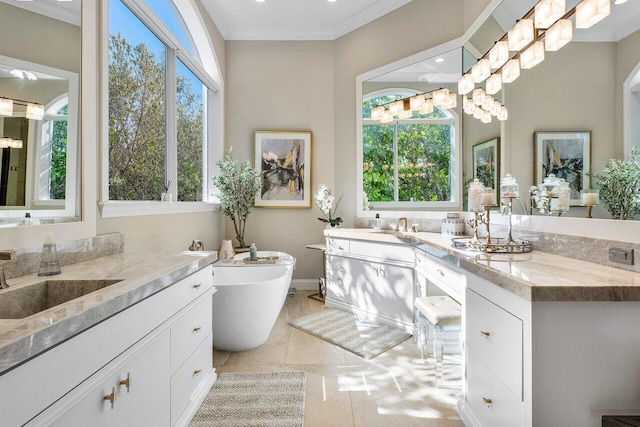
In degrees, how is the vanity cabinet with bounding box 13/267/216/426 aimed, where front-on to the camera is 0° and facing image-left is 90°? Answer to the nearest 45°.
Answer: approximately 315°

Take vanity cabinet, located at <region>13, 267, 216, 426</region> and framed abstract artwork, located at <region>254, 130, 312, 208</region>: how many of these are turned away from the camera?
0

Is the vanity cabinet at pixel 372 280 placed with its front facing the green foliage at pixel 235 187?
no

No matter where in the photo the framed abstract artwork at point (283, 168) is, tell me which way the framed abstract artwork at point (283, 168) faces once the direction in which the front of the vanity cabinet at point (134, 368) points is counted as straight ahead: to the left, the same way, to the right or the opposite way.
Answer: to the right

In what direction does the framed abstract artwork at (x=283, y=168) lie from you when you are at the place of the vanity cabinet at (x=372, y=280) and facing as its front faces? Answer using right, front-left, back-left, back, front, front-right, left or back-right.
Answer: right

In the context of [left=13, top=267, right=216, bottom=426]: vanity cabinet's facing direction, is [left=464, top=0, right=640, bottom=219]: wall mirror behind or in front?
in front

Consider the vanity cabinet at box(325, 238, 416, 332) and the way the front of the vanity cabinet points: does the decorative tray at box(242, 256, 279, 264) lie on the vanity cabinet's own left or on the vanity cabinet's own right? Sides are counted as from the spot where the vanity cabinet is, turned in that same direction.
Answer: on the vanity cabinet's own right

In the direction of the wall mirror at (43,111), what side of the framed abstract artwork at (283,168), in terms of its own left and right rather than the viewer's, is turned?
front

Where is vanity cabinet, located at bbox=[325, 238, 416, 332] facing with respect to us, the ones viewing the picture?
facing the viewer and to the left of the viewer

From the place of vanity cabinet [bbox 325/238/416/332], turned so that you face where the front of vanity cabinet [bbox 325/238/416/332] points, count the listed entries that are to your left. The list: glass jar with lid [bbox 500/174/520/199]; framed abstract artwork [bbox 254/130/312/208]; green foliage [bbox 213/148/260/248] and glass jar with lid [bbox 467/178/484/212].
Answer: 2

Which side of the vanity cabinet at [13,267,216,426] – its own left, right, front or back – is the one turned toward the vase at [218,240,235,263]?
left

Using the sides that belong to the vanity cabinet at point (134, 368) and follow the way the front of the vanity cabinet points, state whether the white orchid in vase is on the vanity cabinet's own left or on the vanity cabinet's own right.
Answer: on the vanity cabinet's own left

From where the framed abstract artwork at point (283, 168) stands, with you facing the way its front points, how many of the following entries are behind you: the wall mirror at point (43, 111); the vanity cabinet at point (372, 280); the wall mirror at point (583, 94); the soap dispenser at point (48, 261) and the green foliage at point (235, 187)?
0

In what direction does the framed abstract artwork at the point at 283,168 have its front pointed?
toward the camera

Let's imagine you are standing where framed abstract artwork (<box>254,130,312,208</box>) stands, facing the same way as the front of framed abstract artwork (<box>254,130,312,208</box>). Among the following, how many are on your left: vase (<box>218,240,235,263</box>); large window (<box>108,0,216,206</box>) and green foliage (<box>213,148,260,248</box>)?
0

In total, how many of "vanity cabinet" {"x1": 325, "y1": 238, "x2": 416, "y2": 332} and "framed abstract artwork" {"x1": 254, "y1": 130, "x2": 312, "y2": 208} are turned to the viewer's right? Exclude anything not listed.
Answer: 0

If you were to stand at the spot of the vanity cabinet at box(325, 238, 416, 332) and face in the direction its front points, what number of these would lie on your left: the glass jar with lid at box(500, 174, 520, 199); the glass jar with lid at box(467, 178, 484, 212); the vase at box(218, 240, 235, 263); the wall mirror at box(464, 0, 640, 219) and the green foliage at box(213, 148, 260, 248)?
3

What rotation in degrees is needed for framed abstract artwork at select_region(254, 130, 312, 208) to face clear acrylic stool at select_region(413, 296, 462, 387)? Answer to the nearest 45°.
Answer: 0° — it already faces it
